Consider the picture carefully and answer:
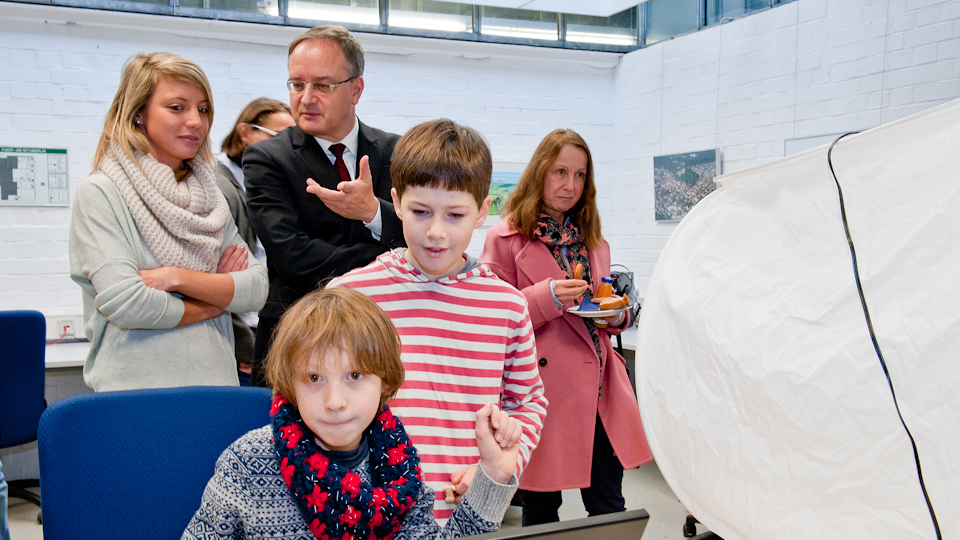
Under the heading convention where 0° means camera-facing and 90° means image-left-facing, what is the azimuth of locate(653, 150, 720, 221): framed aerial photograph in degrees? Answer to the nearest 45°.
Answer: approximately 45°

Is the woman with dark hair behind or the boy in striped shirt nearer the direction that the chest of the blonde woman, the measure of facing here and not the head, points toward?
the boy in striped shirt

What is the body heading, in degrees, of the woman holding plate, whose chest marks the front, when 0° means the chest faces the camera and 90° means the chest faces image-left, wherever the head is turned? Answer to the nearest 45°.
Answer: approximately 315°

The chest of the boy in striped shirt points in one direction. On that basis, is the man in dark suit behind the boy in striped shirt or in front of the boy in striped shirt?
behind

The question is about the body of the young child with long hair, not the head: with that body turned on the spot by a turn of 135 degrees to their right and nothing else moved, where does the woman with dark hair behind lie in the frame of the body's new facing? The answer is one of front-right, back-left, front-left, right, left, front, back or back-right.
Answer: front-right

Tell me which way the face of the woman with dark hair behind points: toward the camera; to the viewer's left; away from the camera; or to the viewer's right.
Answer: to the viewer's right

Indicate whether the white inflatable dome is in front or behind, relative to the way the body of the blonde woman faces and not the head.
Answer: in front

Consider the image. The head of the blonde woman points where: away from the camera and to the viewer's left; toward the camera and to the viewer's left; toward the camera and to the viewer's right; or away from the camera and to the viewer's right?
toward the camera and to the viewer's right

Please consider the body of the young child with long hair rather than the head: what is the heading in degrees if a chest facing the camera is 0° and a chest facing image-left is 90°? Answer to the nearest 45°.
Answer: approximately 0°

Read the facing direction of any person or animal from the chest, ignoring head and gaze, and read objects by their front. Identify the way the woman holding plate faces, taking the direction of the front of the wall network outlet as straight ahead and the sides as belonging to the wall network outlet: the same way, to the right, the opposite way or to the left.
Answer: the same way

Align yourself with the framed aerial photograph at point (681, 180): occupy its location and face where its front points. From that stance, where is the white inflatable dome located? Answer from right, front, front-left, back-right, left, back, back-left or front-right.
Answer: front-left

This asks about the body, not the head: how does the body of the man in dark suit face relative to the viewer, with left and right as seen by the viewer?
facing the viewer and to the right of the viewer

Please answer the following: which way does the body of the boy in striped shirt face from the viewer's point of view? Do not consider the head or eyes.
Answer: toward the camera

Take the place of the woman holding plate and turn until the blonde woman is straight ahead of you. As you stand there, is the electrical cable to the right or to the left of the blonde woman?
left

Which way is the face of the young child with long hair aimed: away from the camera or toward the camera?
toward the camera

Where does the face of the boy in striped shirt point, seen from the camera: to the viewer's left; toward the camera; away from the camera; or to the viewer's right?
toward the camera
